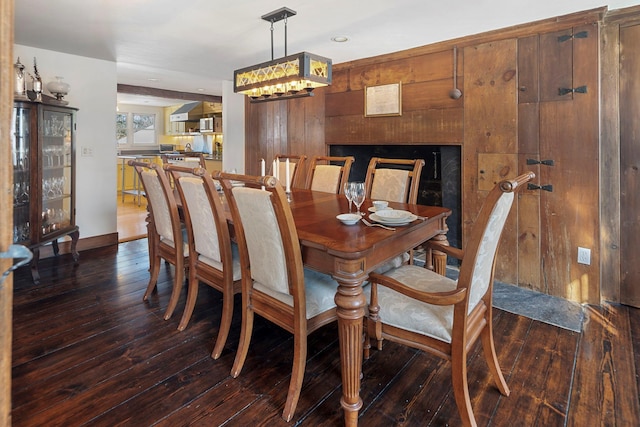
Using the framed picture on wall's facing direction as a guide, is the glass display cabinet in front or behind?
in front

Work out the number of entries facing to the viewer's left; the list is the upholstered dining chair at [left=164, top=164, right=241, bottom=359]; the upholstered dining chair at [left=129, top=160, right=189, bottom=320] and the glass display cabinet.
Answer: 0

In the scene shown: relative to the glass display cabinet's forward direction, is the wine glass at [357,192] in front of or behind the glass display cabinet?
in front

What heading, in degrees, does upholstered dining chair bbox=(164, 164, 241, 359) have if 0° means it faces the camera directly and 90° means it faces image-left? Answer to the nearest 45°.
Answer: approximately 225°

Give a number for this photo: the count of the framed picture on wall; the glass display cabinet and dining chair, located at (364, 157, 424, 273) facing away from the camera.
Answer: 0

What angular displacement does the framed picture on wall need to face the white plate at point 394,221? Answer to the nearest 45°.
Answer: approximately 45° to its left

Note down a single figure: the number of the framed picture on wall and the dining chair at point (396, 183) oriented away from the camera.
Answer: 0

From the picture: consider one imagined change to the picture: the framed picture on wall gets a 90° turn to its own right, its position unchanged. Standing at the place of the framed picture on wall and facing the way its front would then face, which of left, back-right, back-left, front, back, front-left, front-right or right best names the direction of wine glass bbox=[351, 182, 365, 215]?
back-left

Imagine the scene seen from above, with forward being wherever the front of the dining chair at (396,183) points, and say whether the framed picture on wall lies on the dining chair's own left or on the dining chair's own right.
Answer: on the dining chair's own right

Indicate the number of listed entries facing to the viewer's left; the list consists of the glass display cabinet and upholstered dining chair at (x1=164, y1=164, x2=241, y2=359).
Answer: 0
